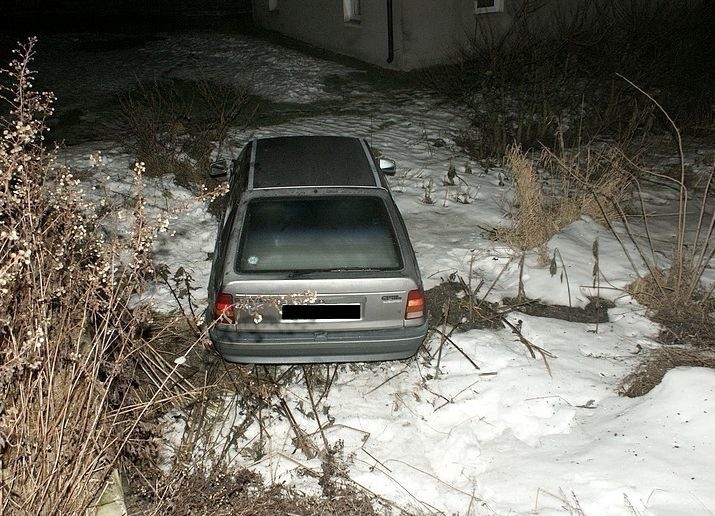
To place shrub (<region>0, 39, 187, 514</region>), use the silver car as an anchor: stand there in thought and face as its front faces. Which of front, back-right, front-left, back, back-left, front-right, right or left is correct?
back-left

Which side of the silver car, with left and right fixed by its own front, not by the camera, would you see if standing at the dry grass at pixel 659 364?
right

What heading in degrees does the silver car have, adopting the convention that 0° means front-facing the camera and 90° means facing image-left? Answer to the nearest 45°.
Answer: approximately 180°

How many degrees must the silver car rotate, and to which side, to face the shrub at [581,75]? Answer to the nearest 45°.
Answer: approximately 45° to its right

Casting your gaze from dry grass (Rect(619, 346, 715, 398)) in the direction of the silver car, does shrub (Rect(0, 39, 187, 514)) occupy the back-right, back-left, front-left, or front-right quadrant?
front-left

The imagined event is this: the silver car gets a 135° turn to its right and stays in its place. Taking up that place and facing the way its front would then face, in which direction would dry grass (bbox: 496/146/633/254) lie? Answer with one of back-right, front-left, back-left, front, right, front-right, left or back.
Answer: left
